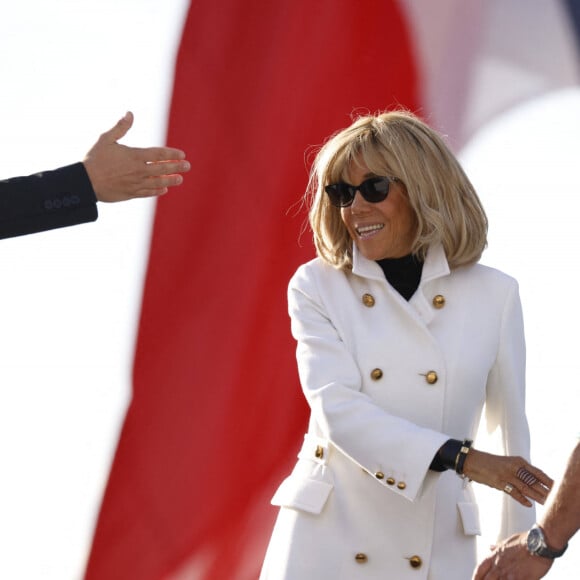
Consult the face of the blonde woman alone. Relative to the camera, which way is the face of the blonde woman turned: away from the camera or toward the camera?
toward the camera

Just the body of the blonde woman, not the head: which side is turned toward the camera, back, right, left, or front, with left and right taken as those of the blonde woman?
front
